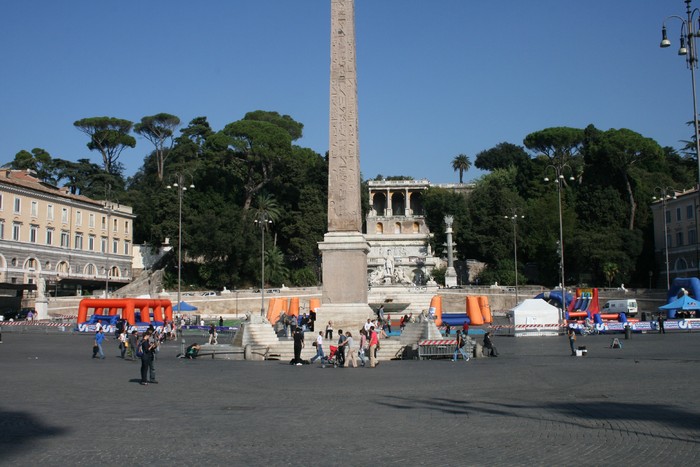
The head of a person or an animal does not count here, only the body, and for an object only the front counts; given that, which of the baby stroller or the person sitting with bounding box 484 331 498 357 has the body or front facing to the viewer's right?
the person sitting

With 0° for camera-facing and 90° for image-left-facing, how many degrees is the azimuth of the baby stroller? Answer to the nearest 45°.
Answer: approximately 45°

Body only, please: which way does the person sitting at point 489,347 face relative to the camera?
to the viewer's right

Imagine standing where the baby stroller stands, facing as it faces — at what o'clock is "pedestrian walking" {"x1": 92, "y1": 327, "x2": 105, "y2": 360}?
The pedestrian walking is roughly at 2 o'clock from the baby stroller.

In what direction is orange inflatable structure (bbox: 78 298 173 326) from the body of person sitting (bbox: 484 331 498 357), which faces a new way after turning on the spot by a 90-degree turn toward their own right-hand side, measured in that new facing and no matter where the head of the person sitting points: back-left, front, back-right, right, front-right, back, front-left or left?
back-right

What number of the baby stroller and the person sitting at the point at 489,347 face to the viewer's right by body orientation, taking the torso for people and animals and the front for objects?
1

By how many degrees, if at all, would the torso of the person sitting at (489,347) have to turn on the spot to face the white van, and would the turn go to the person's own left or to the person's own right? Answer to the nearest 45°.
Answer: approximately 90° to the person's own left

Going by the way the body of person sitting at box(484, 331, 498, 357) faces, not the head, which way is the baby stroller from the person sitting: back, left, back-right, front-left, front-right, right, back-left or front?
back-right

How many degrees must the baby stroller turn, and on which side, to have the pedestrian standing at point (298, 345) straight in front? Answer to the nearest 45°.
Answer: approximately 45° to its right

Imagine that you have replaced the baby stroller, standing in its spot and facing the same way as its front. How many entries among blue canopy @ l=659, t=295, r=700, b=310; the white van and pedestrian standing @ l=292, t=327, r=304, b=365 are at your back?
2

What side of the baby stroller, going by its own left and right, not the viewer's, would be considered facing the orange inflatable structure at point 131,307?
right
